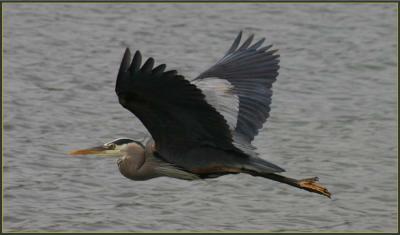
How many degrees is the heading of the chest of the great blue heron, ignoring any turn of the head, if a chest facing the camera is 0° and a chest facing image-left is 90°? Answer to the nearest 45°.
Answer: approximately 90°
